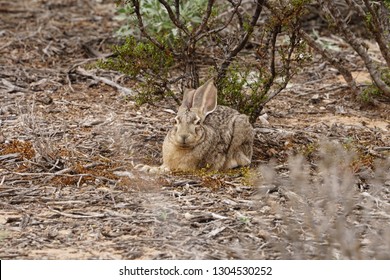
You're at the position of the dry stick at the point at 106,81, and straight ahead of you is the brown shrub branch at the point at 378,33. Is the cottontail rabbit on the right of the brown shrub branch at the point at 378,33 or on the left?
right

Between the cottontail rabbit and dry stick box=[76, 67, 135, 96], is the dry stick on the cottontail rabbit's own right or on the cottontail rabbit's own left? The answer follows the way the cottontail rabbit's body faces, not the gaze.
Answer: on the cottontail rabbit's own right

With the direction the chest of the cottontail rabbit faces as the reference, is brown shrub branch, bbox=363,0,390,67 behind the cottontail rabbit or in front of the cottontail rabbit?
behind

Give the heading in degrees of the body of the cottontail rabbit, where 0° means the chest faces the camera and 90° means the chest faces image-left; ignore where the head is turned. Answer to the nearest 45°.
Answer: approximately 45°
